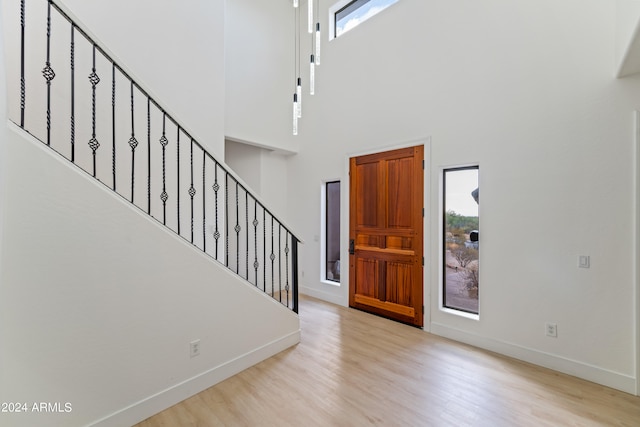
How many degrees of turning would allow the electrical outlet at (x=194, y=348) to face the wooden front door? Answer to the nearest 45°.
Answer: approximately 45° to its left

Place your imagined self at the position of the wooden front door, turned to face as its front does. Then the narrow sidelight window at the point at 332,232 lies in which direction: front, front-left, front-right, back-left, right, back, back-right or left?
right

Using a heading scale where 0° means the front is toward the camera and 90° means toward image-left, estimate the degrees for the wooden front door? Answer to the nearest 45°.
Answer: approximately 45°

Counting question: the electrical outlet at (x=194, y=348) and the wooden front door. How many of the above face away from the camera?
0

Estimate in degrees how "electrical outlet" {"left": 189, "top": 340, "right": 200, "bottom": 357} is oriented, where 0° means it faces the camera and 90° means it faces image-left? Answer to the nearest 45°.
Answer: approximately 315°

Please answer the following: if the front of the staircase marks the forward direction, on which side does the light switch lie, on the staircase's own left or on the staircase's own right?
on the staircase's own right

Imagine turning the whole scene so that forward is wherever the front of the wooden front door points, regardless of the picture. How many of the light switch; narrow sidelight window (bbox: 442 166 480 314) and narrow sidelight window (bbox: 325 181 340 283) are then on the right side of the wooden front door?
1

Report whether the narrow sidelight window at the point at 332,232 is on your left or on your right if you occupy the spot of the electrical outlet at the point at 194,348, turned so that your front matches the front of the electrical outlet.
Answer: on your left

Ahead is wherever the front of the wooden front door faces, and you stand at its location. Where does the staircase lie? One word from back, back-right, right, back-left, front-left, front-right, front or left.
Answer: front

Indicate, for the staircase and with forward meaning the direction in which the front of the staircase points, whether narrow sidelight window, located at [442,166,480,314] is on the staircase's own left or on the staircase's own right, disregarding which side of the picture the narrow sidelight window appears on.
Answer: on the staircase's own right

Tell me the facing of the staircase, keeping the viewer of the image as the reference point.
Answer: facing away from the viewer and to the right of the viewer
